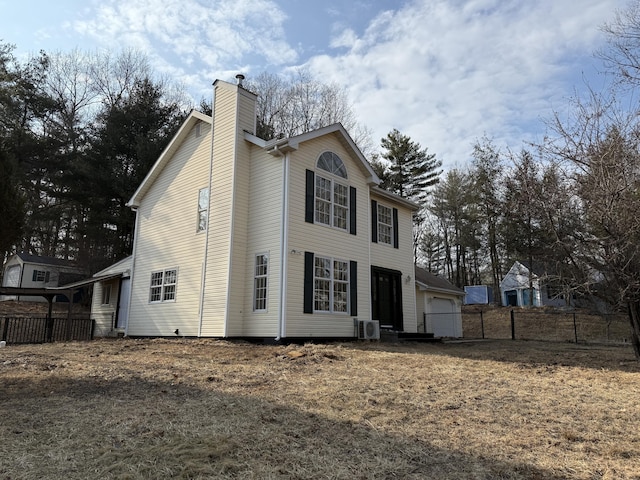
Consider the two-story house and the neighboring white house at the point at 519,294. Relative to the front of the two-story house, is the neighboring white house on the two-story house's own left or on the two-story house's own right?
on the two-story house's own left

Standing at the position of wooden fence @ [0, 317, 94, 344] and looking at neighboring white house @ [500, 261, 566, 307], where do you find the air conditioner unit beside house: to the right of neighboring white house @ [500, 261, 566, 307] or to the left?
right

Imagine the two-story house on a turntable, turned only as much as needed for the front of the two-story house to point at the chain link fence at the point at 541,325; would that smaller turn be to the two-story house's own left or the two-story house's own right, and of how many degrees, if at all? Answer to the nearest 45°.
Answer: approximately 90° to the two-story house's own left

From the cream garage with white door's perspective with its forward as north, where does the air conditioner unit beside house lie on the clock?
The air conditioner unit beside house is roughly at 2 o'clock from the cream garage with white door.

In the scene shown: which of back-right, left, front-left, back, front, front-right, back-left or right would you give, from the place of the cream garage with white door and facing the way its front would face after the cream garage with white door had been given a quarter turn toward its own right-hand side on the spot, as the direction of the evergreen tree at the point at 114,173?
front-right

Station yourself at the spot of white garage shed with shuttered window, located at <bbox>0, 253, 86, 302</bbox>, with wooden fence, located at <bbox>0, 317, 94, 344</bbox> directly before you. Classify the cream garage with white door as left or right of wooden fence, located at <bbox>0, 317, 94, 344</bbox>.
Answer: left

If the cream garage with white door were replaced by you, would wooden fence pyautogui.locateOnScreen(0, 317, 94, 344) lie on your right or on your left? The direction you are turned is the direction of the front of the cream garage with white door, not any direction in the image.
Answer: on your right

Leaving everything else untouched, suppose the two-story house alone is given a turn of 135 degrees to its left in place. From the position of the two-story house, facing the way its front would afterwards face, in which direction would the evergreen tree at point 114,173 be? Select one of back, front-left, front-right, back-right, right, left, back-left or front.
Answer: front-left

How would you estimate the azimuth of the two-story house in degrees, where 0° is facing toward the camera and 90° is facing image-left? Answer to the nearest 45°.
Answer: approximately 315°

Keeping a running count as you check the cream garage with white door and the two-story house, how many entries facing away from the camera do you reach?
0

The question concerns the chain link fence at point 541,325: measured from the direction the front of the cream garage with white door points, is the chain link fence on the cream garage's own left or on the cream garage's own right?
on the cream garage's own left

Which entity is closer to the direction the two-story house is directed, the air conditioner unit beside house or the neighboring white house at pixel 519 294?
the air conditioner unit beside house

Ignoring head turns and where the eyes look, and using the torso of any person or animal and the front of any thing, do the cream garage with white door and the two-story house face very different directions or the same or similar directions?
same or similar directions
